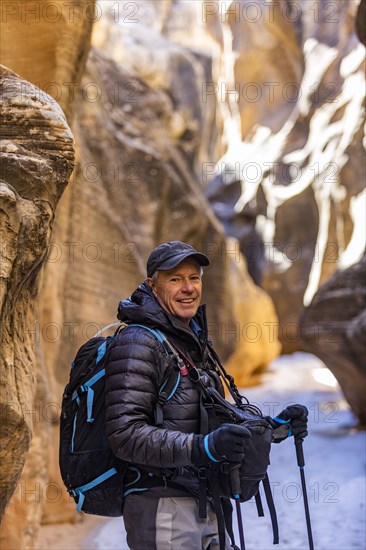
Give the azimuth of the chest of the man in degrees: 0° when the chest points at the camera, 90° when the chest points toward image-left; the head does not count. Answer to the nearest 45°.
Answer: approximately 315°
